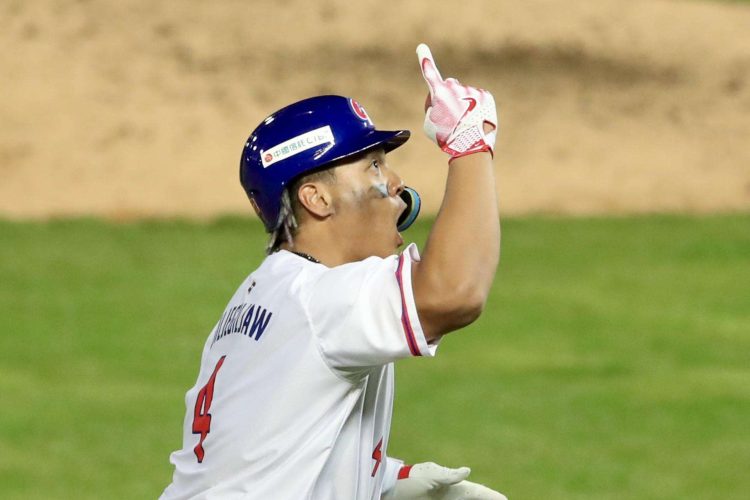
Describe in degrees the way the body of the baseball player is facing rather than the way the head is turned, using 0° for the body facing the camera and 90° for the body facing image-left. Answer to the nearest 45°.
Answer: approximately 270°

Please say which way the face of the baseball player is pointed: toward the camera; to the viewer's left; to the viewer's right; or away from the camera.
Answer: to the viewer's right
